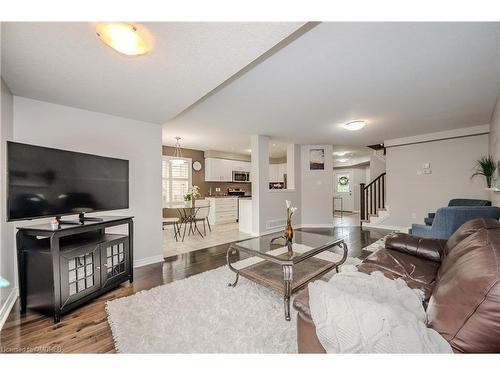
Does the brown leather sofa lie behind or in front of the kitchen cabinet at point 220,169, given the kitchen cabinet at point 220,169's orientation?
in front

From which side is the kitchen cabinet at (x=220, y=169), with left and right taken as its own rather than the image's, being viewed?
front

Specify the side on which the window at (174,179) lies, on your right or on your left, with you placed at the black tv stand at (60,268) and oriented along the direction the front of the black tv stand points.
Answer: on your left

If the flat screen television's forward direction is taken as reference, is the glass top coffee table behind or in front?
in front

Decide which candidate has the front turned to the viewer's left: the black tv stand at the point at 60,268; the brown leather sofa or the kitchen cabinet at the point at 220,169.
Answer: the brown leather sofa

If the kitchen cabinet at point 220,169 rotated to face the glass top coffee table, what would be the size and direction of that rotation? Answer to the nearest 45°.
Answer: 0° — it already faces it

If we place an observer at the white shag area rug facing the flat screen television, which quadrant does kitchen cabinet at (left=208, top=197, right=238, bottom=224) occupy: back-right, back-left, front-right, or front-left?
front-right

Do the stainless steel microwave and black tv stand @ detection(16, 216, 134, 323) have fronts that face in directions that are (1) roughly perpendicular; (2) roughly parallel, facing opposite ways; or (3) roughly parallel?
roughly perpendicular

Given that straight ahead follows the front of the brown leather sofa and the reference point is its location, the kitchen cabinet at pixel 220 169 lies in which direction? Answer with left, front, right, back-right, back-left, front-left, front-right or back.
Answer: front-right

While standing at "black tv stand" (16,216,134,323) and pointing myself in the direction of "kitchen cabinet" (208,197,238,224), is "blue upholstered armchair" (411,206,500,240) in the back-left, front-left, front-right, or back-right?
front-right

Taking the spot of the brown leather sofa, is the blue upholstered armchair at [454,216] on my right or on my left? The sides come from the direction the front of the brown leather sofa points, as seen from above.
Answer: on my right

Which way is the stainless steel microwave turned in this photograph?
toward the camera

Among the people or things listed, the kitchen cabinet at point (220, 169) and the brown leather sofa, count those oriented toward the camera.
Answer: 1

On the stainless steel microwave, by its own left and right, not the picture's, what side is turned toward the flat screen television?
front

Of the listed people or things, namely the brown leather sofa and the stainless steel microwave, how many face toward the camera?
1

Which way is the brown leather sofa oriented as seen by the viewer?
to the viewer's left

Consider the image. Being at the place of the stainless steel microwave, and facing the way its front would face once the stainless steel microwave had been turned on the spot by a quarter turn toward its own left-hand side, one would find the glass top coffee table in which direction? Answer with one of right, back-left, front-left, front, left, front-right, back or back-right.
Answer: right

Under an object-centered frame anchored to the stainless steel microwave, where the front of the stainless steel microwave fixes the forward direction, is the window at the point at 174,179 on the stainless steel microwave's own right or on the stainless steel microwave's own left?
on the stainless steel microwave's own right

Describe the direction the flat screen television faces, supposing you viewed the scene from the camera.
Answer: facing the viewer and to the right of the viewer

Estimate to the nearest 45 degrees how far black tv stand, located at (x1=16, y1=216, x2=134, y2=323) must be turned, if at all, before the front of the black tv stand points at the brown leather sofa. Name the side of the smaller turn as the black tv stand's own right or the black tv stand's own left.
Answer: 0° — it already faces it
